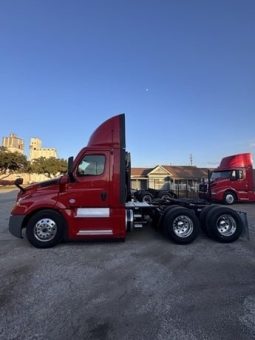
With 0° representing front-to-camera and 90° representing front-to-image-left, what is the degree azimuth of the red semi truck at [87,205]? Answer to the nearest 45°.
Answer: approximately 90°
